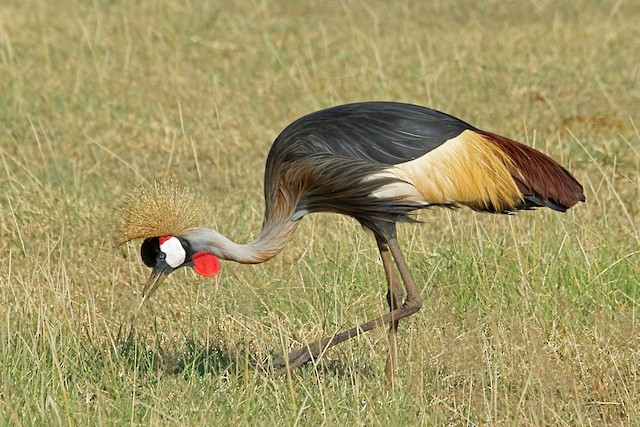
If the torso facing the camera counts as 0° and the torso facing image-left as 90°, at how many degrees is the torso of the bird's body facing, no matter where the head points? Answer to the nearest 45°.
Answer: approximately 90°
